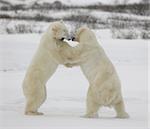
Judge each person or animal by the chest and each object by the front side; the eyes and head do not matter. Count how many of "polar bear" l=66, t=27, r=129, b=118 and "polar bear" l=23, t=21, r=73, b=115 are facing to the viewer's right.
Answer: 1

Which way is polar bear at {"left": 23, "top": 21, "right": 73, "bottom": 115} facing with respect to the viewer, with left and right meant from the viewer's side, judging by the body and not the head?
facing to the right of the viewer

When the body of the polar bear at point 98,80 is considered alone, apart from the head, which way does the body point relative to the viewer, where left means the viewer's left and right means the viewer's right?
facing away from the viewer and to the left of the viewer

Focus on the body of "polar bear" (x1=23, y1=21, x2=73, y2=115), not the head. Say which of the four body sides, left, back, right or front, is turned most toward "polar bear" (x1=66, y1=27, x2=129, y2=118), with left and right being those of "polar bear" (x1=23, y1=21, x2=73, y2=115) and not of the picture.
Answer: front

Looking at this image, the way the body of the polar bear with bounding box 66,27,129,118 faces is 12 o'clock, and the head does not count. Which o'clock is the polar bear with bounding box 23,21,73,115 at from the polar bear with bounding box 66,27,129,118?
the polar bear with bounding box 23,21,73,115 is roughly at 11 o'clock from the polar bear with bounding box 66,27,129,118.
